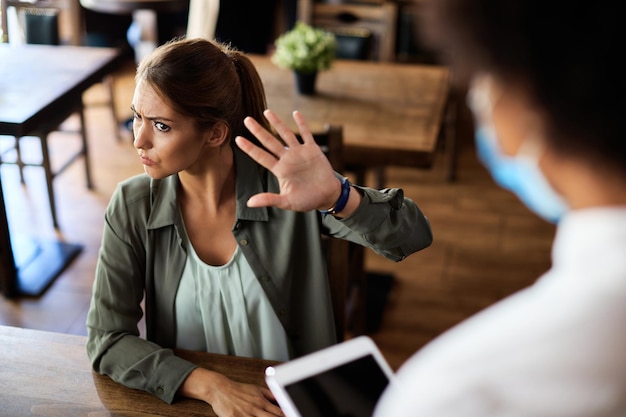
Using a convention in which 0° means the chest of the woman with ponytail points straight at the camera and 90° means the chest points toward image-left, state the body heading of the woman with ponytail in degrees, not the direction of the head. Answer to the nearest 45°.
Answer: approximately 0°

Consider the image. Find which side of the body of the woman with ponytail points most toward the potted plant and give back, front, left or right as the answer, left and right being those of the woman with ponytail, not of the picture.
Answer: back

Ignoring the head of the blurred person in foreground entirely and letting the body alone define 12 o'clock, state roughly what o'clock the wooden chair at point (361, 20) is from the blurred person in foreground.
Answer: The wooden chair is roughly at 1 o'clock from the blurred person in foreground.

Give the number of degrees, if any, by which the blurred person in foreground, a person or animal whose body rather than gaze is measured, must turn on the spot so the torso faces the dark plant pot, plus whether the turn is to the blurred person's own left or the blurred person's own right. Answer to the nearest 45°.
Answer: approximately 45° to the blurred person's own right

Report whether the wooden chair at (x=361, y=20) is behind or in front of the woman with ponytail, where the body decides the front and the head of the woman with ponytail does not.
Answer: behind

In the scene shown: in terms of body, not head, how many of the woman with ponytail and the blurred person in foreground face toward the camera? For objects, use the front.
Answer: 1

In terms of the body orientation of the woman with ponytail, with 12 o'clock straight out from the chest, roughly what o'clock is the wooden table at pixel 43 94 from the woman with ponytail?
The wooden table is roughly at 5 o'clock from the woman with ponytail.

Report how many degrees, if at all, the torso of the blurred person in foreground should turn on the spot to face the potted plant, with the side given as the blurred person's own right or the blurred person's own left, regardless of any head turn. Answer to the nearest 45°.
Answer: approximately 45° to the blurred person's own right

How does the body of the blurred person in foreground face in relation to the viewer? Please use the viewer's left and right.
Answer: facing away from the viewer and to the left of the viewer

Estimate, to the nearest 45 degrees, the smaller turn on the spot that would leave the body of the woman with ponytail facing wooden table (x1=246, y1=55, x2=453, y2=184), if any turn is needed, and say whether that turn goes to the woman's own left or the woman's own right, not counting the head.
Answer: approximately 180°

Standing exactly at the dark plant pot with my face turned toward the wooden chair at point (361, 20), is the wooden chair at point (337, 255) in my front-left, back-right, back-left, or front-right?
back-right

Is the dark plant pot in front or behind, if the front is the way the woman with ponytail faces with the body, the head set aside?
behind

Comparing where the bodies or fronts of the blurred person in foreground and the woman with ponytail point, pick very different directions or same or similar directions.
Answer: very different directions

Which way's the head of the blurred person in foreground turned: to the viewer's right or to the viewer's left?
to the viewer's left
